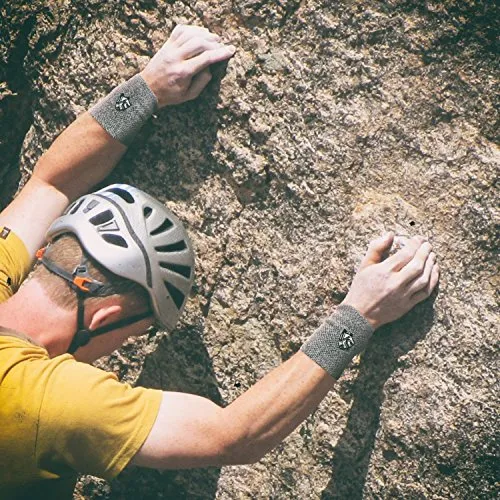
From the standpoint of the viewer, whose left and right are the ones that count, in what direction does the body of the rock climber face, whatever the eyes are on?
facing away from the viewer and to the right of the viewer

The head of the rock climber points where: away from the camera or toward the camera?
away from the camera
